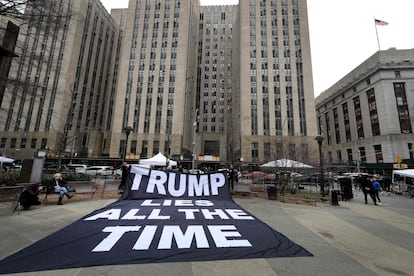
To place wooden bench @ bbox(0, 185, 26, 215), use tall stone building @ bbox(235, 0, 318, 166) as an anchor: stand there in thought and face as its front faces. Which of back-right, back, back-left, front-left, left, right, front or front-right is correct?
front

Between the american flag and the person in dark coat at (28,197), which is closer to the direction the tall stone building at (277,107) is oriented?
the person in dark coat

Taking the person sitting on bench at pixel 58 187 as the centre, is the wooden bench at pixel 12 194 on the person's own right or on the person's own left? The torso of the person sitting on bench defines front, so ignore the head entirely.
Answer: on the person's own right

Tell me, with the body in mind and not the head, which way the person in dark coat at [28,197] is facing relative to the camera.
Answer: to the viewer's right

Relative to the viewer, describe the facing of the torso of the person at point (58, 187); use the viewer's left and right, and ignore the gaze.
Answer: facing the viewer and to the right of the viewer

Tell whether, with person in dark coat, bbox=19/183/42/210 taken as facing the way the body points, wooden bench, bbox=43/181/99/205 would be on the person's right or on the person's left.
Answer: on the person's left

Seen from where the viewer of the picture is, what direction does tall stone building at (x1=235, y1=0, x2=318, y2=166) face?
facing the viewer

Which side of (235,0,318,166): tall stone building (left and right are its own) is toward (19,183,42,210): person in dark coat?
front
